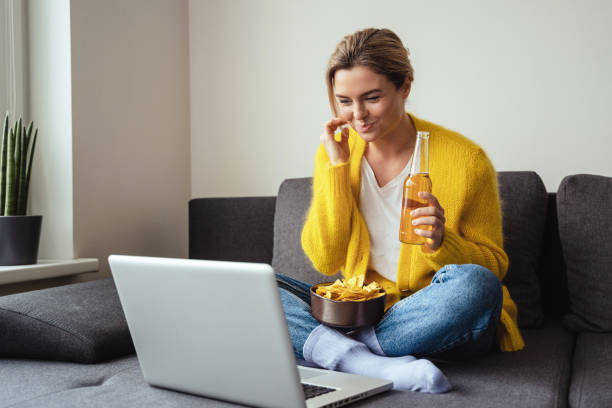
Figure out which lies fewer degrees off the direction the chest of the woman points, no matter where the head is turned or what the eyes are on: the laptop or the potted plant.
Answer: the laptop

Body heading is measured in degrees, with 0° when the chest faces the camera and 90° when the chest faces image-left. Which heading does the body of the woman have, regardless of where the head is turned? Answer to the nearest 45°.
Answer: approximately 45°

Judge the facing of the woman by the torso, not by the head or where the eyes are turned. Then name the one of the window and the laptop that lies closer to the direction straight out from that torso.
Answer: the laptop

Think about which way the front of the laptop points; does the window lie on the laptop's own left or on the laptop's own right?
on the laptop's own left

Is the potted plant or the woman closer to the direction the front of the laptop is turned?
the woman

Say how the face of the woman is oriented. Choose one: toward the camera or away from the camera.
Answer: toward the camera

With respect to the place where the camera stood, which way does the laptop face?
facing away from the viewer and to the right of the viewer

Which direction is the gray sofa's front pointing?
toward the camera

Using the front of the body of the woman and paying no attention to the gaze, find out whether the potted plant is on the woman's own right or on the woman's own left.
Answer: on the woman's own right

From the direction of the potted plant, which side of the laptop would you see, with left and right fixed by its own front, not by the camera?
left

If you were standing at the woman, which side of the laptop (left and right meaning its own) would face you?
front

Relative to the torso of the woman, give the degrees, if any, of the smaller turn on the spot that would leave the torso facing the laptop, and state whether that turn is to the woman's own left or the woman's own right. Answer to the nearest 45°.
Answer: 0° — they already face it
